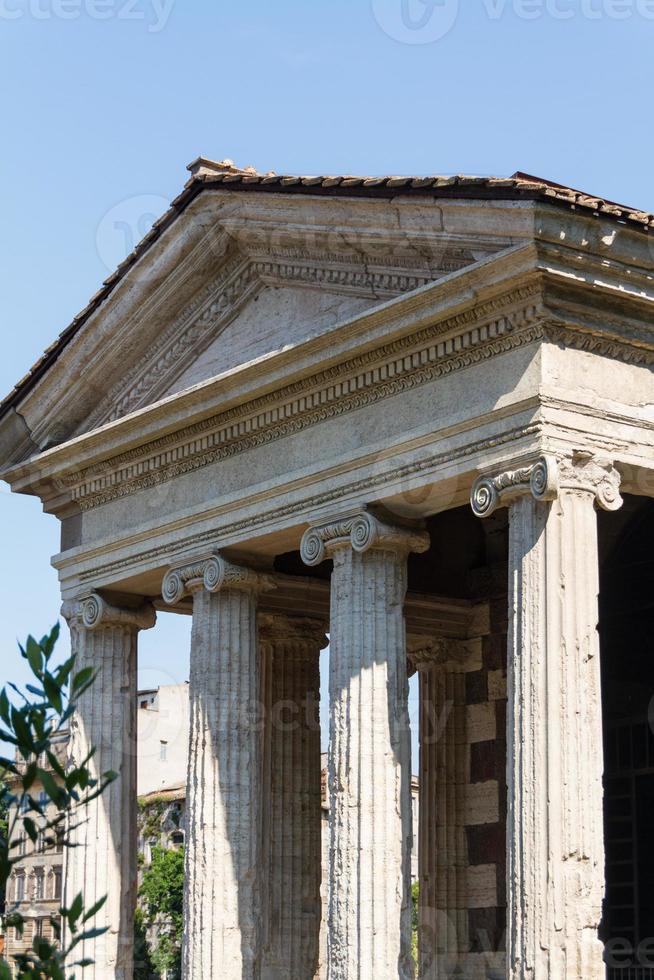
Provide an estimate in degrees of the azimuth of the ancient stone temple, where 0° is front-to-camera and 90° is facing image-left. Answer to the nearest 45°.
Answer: approximately 45°

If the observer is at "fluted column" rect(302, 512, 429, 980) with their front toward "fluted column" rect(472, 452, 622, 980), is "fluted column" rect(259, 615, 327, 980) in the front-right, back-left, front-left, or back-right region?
back-left

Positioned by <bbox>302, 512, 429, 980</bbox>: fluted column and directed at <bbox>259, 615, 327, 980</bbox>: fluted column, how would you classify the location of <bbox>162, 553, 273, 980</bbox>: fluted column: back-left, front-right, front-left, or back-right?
front-left
